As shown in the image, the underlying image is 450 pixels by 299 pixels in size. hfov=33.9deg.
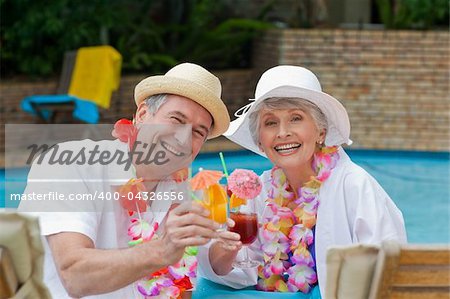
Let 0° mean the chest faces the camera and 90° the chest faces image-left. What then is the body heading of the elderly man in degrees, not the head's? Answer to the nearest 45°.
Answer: approximately 315°

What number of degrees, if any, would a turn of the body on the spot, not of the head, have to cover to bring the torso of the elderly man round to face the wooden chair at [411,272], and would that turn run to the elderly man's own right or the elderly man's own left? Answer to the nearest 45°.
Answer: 0° — they already face it

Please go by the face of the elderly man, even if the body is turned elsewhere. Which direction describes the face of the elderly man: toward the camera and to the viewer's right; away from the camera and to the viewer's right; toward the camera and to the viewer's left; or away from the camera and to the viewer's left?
toward the camera and to the viewer's right

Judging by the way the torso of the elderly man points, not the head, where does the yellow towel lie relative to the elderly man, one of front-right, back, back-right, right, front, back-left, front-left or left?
back-left

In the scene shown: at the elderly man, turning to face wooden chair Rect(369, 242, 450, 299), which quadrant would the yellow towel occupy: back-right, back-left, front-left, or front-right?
back-left

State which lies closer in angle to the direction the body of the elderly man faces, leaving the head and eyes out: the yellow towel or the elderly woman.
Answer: the elderly woman

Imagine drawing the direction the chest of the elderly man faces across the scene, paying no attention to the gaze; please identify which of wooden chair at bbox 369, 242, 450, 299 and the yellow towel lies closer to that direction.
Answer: the wooden chair
